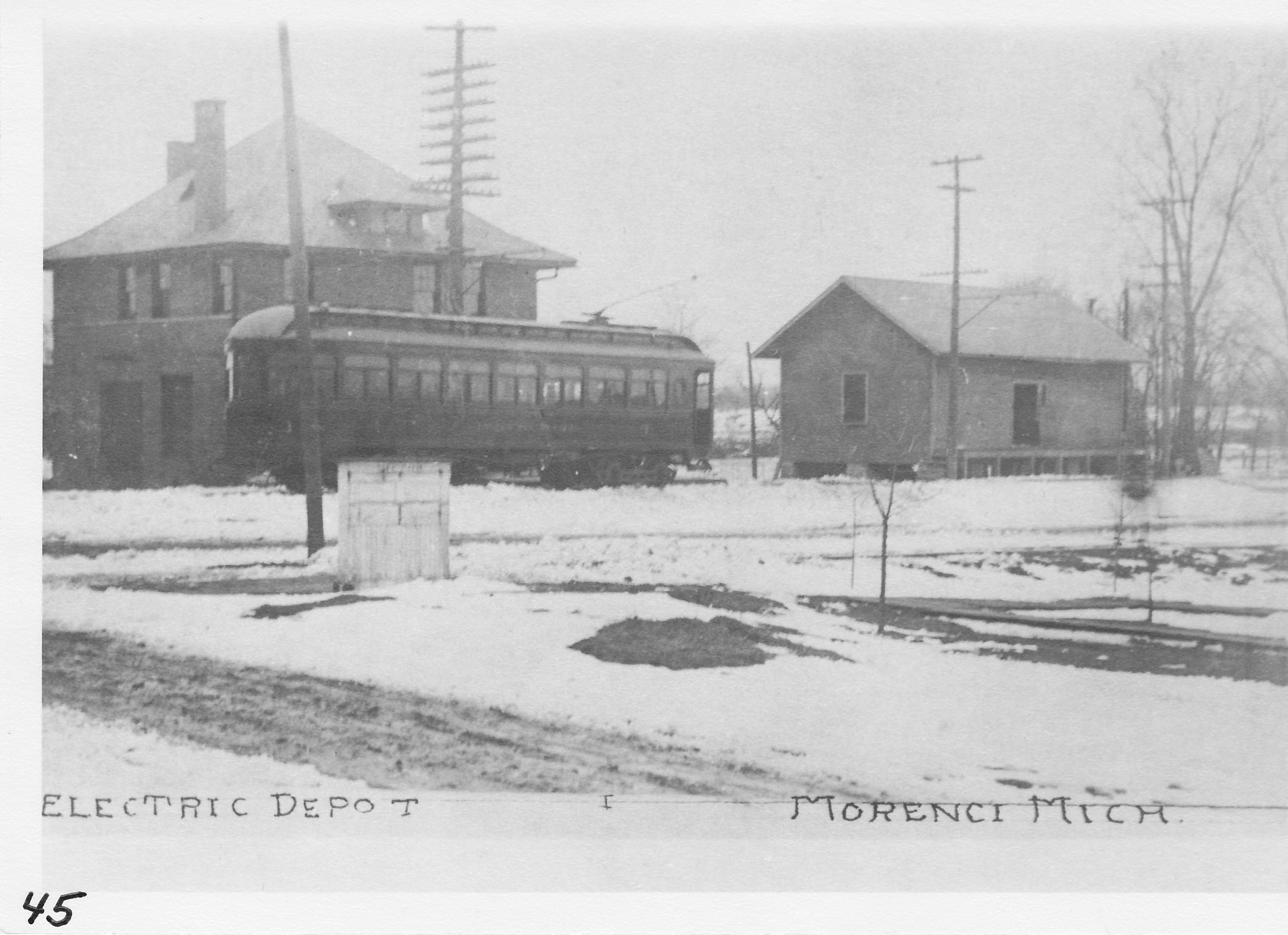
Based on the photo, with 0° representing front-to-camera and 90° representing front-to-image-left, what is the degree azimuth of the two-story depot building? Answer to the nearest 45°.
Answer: approximately 315°
